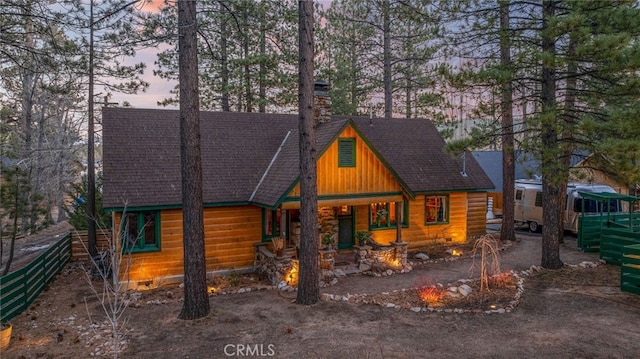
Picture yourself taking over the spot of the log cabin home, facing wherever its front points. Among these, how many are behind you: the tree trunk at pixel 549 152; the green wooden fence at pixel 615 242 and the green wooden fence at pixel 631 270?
0

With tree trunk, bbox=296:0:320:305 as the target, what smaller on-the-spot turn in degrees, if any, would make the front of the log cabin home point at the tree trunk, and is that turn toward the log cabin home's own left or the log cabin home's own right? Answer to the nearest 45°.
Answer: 0° — it already faces it

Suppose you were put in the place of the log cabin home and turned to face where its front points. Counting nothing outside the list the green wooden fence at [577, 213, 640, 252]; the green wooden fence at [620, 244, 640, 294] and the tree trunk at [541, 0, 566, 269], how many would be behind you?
0

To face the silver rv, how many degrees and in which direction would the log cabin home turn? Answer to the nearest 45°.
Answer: approximately 45° to its left

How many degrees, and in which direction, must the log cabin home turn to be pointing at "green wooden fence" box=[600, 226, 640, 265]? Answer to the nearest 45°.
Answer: approximately 45° to its left

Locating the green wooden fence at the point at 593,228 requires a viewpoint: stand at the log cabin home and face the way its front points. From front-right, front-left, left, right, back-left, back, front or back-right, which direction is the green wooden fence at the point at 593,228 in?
front-left

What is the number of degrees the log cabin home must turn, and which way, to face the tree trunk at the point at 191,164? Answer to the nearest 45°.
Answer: approximately 45° to its right

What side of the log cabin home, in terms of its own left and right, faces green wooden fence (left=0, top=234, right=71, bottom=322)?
right

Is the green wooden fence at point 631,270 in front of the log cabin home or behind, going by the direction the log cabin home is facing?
in front

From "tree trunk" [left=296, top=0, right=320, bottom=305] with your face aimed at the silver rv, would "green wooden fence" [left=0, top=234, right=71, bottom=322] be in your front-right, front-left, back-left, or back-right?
back-left

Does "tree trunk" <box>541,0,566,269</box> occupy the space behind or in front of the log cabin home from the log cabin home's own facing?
in front

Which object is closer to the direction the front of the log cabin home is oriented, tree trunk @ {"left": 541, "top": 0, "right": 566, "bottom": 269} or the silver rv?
the tree trunk
